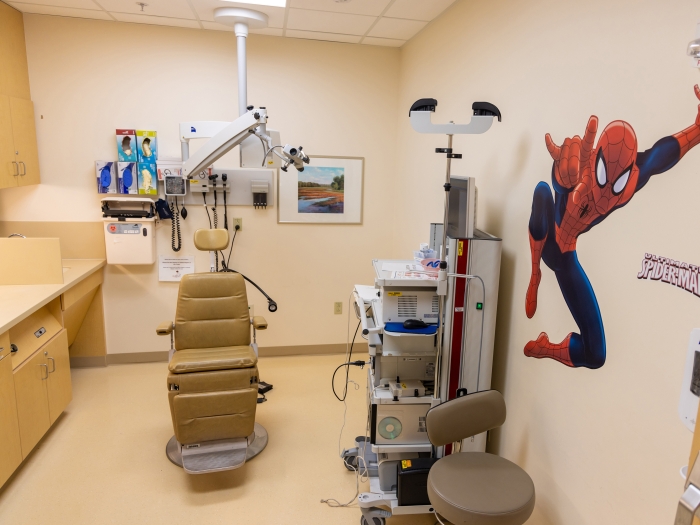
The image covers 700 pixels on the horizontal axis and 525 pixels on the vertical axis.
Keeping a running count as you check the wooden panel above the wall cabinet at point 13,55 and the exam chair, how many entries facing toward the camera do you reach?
1

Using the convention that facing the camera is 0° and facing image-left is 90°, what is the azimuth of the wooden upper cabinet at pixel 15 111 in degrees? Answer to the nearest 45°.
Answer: approximately 315°

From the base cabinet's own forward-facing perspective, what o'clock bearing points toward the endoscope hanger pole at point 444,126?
The endoscope hanger pole is roughly at 12 o'clock from the base cabinet.

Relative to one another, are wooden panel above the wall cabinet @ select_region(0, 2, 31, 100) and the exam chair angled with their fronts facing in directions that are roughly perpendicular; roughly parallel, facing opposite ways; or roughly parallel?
roughly perpendicular

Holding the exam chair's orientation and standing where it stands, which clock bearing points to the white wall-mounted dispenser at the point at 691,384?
The white wall-mounted dispenser is roughly at 11 o'clock from the exam chair.

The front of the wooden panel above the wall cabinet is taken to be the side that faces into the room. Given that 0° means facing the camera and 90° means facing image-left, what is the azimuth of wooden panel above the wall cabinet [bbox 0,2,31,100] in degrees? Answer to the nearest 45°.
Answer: approximately 270°

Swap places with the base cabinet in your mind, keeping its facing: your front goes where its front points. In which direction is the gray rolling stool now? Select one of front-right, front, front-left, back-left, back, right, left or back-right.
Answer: front

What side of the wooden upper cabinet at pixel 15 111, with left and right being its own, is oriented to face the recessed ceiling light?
front

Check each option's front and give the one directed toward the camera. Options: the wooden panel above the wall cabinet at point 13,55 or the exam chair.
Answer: the exam chair

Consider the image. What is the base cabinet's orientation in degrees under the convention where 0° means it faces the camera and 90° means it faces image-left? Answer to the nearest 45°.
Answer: approximately 315°

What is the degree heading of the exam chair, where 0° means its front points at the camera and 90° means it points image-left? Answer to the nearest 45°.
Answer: approximately 0°

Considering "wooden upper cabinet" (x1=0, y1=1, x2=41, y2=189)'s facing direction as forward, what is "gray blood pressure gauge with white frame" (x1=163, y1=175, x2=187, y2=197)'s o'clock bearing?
The gray blood pressure gauge with white frame is roughly at 11 o'clock from the wooden upper cabinet.

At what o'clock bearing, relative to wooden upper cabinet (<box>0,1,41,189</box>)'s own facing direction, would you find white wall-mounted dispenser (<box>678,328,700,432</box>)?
The white wall-mounted dispenser is roughly at 1 o'clock from the wooden upper cabinet.
